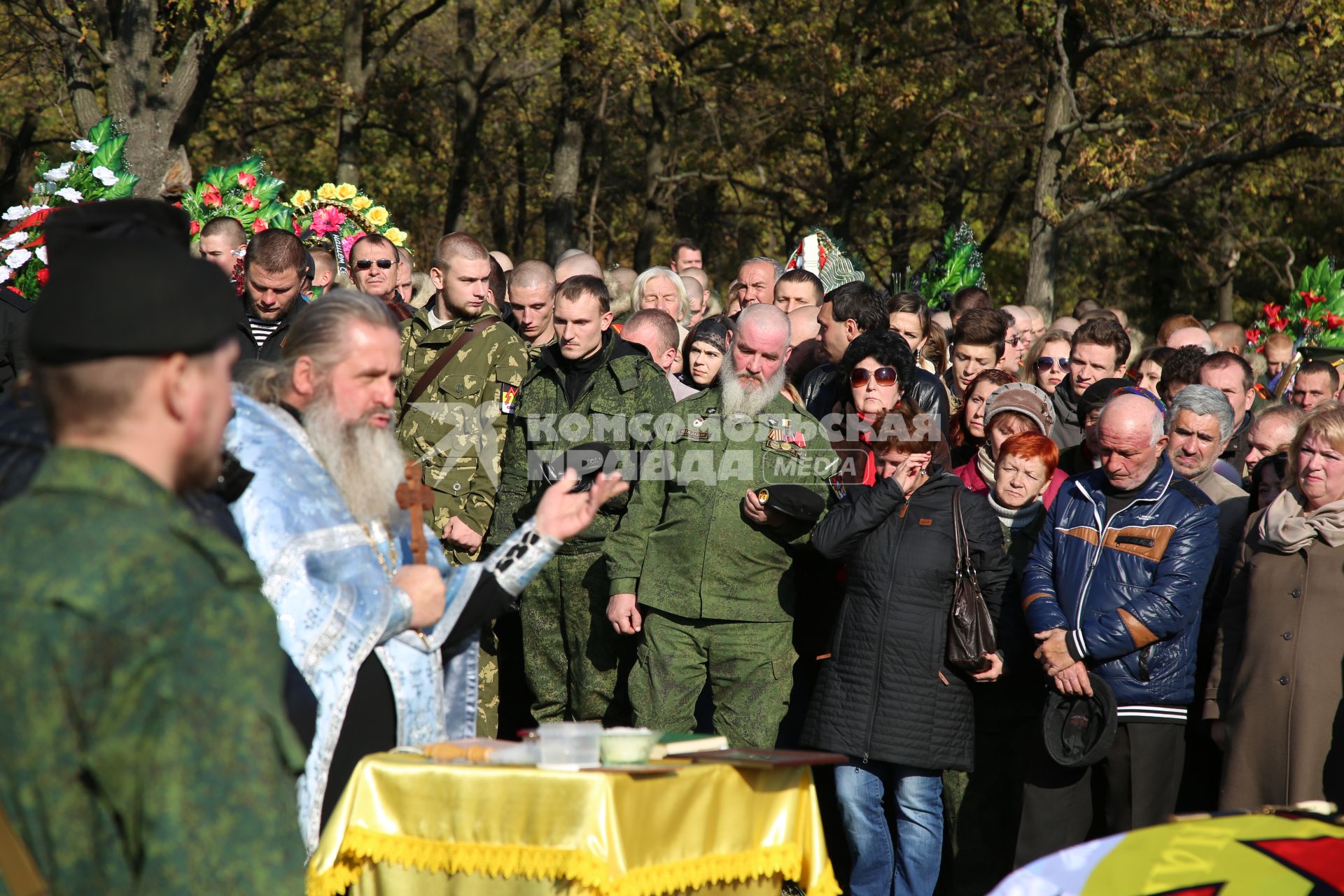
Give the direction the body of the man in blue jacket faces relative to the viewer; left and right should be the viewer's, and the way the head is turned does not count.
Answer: facing the viewer and to the left of the viewer

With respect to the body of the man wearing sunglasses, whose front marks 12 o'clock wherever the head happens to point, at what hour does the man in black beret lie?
The man in black beret is roughly at 12 o'clock from the man wearing sunglasses.

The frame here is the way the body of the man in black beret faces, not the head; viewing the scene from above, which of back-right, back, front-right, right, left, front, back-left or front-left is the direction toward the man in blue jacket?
front

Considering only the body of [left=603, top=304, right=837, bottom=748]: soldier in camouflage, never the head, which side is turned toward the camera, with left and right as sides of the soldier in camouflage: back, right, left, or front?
front

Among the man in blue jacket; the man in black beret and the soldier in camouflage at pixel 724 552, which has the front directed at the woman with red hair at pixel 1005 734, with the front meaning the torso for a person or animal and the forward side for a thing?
the man in black beret

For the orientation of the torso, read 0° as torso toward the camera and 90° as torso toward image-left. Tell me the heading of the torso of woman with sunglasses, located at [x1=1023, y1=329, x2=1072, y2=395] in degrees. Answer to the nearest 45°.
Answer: approximately 315°

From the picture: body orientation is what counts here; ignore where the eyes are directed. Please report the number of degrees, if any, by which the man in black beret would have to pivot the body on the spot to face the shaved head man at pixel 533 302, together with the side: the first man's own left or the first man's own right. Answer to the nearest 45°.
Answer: approximately 45° to the first man's own left

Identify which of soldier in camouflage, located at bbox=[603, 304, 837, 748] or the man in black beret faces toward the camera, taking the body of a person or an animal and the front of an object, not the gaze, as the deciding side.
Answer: the soldier in camouflage

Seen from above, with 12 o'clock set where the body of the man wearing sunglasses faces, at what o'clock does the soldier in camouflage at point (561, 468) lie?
The soldier in camouflage is roughly at 11 o'clock from the man wearing sunglasses.

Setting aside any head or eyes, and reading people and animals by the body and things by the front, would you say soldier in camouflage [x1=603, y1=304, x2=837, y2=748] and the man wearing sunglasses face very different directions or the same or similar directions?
same or similar directions

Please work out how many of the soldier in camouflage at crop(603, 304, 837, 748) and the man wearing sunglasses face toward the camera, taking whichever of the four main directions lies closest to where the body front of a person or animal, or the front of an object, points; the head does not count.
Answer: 2

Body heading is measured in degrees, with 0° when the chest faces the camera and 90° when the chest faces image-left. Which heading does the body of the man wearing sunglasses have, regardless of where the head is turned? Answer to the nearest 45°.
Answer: approximately 0°

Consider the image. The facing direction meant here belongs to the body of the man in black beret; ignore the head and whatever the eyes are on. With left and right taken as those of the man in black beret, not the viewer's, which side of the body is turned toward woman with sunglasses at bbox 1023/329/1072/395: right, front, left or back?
front

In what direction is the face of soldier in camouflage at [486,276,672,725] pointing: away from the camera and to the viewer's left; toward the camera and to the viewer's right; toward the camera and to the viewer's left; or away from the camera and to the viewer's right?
toward the camera and to the viewer's left

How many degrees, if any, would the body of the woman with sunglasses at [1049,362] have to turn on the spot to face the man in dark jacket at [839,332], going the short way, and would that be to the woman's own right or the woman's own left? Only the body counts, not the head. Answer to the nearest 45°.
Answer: approximately 90° to the woman's own right

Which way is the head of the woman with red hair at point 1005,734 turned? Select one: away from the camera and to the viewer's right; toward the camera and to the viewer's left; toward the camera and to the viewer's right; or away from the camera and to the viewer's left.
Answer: toward the camera and to the viewer's left
